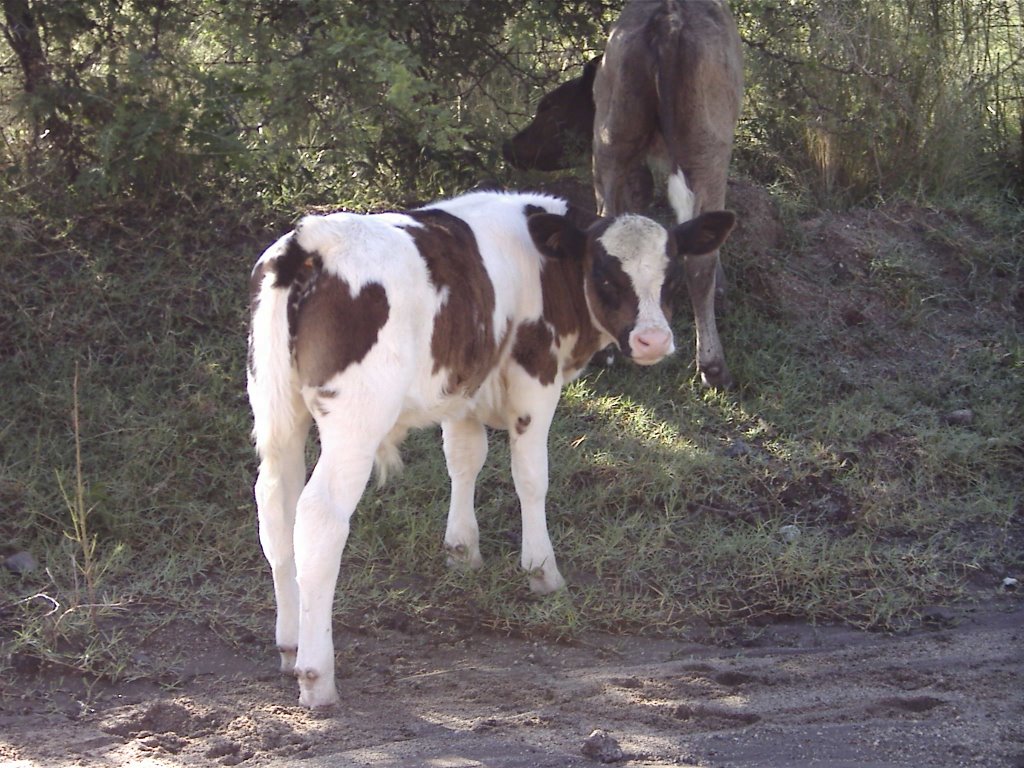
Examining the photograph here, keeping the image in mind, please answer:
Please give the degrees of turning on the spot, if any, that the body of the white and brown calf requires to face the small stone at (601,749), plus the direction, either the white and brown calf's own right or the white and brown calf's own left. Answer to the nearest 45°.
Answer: approximately 90° to the white and brown calf's own right

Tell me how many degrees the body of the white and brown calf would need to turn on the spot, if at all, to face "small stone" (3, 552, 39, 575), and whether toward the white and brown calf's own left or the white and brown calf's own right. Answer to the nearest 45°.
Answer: approximately 90° to the white and brown calf's own left

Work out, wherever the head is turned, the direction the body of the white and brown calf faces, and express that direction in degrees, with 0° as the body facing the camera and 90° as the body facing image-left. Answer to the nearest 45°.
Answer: approximately 225°

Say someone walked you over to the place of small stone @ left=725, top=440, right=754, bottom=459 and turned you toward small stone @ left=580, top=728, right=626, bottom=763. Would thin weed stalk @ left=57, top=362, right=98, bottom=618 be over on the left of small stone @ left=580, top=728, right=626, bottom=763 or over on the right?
right

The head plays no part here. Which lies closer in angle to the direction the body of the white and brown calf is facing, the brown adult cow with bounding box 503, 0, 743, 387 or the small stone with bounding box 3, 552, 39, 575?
the brown adult cow

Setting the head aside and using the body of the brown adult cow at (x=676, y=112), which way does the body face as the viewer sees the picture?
away from the camera

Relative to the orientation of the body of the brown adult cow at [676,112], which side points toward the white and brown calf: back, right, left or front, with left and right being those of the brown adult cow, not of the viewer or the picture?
back
